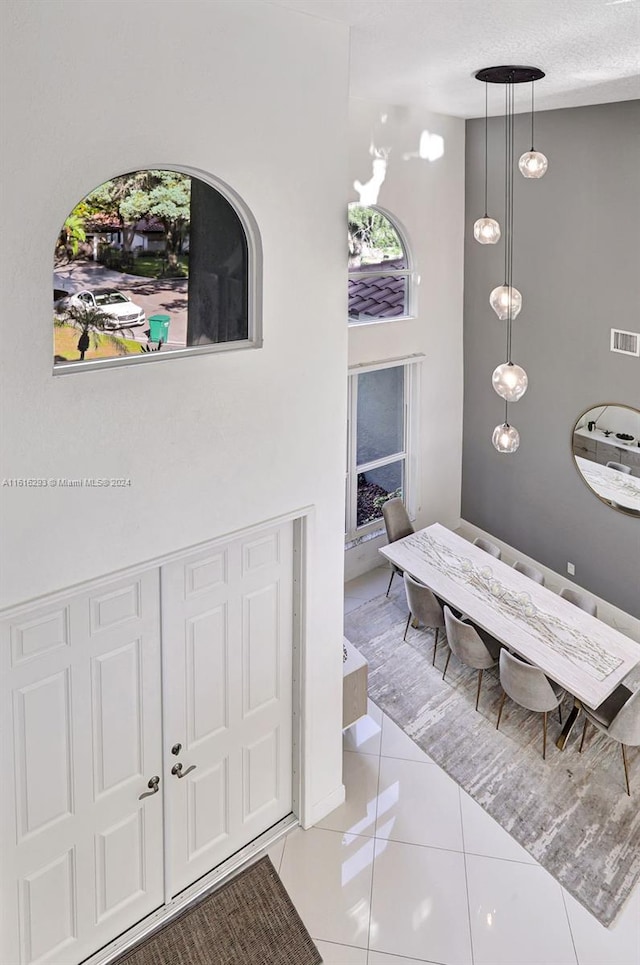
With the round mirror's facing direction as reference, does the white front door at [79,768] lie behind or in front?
in front

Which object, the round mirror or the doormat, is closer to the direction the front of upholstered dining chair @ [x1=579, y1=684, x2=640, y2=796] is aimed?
the round mirror

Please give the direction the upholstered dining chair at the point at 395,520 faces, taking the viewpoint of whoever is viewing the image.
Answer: facing the viewer and to the right of the viewer

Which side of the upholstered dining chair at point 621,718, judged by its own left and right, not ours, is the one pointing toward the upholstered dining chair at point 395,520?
front

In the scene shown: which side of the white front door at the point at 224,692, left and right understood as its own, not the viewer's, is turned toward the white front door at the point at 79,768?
right

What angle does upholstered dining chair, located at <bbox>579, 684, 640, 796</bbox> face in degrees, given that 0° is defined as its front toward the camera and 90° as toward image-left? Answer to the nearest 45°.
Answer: approximately 135°

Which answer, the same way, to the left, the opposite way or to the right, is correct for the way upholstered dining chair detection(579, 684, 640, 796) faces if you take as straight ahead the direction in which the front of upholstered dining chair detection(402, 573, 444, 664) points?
to the left

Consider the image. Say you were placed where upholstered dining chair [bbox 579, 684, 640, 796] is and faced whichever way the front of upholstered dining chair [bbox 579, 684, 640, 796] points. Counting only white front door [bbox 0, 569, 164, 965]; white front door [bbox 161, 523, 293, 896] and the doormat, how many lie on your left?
3

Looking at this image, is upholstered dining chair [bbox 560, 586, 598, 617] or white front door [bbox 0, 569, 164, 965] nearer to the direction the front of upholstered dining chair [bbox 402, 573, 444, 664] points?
the upholstered dining chair
